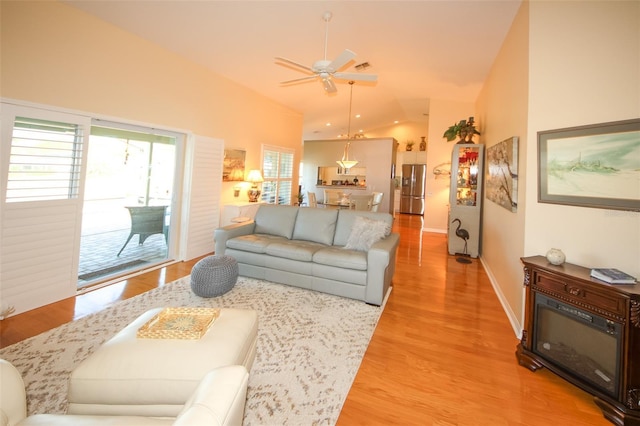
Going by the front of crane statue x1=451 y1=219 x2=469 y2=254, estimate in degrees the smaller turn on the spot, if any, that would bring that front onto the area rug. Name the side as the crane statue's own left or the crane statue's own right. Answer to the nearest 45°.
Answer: approximately 90° to the crane statue's own left

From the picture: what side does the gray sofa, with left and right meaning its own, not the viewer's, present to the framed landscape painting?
left

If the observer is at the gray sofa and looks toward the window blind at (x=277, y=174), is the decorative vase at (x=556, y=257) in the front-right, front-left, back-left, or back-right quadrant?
back-right

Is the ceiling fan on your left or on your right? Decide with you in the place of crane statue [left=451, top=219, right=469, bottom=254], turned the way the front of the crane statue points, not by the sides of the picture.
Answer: on your left

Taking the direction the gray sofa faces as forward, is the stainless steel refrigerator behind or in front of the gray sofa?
behind

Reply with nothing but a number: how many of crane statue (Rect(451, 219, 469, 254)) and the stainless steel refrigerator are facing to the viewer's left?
1

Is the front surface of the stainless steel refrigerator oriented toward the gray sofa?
yes

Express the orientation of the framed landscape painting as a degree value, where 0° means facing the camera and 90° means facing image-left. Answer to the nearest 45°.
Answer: approximately 45°

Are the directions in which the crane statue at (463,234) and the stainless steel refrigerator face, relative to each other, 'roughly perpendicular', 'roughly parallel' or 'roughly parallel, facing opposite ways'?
roughly perpendicular

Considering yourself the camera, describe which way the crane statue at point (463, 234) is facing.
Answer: facing to the left of the viewer

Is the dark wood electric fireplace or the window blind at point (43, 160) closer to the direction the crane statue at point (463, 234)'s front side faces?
the window blind

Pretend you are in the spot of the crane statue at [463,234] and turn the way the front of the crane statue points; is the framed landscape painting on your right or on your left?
on your left
